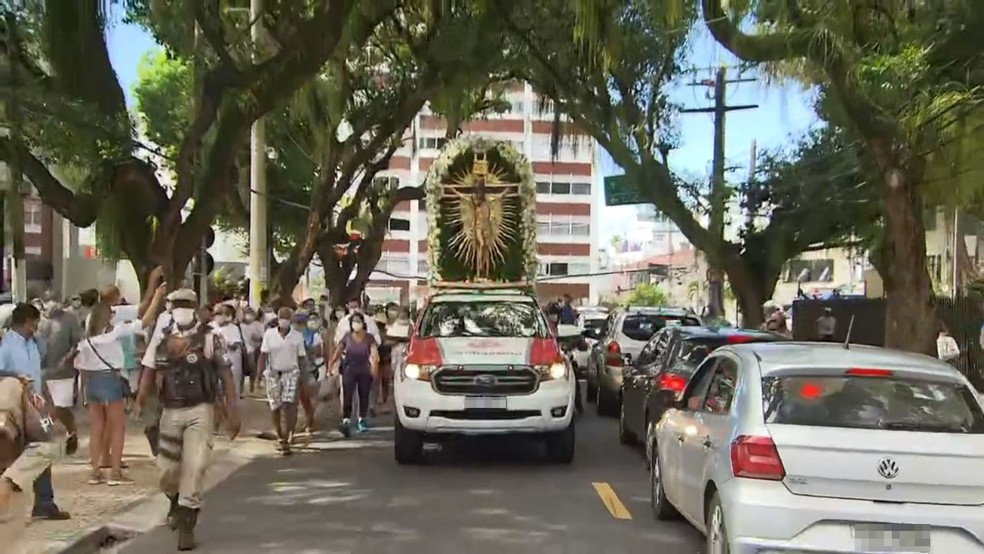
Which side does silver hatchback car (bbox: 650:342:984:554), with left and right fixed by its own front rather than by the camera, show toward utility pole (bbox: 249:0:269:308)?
front

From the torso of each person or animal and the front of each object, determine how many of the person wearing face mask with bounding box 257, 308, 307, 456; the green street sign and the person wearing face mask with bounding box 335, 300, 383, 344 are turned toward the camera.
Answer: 3

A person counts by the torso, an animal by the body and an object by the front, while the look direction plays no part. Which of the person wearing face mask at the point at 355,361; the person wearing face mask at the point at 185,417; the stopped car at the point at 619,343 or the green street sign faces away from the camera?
the stopped car

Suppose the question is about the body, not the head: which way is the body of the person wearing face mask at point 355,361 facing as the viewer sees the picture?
toward the camera

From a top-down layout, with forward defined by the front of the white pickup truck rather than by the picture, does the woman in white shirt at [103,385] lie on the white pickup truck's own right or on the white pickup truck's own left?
on the white pickup truck's own right

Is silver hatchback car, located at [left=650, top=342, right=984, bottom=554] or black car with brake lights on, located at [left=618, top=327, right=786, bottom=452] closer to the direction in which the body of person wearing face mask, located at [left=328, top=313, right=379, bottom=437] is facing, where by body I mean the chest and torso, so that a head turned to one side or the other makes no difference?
the silver hatchback car

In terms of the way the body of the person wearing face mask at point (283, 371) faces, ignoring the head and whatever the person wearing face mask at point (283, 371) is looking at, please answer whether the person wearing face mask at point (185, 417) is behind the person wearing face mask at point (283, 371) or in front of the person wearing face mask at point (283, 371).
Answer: in front

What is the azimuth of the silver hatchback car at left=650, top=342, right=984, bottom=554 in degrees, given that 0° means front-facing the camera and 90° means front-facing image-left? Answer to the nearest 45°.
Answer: approximately 135°

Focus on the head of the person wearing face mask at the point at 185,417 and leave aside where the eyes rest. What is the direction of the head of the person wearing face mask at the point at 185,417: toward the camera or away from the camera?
toward the camera

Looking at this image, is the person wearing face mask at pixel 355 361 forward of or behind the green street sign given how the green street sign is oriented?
forward

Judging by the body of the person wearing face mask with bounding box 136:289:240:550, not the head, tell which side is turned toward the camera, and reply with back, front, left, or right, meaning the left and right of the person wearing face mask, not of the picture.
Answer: front

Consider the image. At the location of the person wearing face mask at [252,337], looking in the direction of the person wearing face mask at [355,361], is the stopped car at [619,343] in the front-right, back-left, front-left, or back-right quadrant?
front-left

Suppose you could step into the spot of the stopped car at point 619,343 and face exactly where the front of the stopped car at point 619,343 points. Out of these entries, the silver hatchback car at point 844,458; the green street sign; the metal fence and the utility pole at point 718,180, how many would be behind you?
1

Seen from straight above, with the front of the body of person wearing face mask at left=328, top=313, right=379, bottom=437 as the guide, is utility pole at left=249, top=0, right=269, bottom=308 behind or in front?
behind

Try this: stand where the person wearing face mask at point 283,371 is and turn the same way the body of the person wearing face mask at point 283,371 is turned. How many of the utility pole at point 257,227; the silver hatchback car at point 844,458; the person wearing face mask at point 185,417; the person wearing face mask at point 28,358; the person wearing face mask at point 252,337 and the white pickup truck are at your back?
2

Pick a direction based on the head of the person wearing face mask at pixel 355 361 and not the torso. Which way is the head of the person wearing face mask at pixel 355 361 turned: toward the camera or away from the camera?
toward the camera

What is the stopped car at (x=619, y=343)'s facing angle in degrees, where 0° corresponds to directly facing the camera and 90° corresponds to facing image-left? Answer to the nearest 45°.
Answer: approximately 180°

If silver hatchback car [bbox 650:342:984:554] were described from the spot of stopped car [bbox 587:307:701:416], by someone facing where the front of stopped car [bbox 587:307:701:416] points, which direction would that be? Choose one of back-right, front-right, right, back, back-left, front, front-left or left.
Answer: back

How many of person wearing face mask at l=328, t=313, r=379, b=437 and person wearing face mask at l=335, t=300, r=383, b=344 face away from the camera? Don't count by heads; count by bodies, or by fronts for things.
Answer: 0
